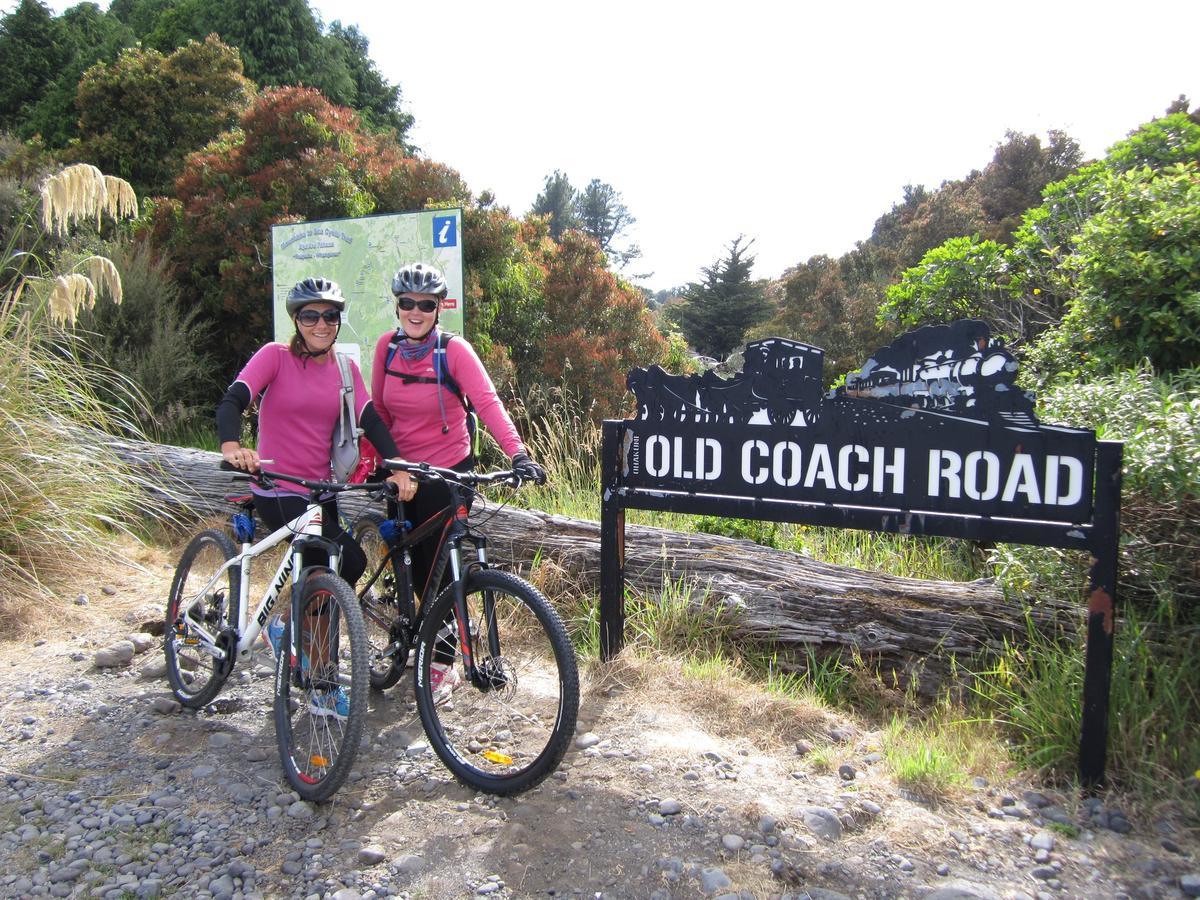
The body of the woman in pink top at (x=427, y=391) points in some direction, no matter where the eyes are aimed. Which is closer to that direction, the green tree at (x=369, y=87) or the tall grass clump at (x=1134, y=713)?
the tall grass clump

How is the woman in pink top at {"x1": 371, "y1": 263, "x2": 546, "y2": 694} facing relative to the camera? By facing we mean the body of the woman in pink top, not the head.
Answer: toward the camera

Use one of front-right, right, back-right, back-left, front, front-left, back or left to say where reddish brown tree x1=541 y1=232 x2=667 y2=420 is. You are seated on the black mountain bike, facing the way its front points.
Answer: back-left

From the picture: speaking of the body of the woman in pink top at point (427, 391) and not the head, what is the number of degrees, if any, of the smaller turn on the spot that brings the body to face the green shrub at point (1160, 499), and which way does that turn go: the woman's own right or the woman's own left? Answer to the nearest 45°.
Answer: approximately 90° to the woman's own left

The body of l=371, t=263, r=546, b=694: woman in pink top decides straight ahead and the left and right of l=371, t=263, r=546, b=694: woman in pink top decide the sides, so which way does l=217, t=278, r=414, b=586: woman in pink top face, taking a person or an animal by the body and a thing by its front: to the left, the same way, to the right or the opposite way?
the same way

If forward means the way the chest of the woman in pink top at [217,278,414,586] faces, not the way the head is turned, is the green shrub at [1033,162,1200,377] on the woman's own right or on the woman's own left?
on the woman's own left

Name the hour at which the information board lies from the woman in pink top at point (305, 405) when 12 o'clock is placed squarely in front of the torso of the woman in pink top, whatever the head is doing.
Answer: The information board is roughly at 6 o'clock from the woman in pink top.

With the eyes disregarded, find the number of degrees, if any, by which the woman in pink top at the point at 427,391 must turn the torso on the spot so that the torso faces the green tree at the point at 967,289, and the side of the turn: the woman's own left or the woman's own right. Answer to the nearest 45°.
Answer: approximately 135° to the woman's own left

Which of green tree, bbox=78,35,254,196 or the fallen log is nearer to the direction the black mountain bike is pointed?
the fallen log

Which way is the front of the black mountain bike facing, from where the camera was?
facing the viewer and to the right of the viewer

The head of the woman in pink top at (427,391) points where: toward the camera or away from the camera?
toward the camera

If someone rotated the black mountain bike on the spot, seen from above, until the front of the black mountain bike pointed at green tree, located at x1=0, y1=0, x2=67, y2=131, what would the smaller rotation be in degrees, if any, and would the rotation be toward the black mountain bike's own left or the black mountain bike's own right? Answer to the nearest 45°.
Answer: approximately 180°

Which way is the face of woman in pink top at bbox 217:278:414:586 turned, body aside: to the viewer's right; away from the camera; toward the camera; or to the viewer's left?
toward the camera

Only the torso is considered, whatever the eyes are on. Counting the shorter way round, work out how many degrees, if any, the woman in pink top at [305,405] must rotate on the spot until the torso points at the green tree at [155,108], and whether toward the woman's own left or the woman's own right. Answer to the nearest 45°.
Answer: approximately 180°

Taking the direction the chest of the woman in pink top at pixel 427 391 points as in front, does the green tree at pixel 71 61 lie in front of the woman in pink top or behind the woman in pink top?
behind

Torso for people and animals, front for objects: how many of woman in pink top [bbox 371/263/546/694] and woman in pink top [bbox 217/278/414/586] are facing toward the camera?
2
